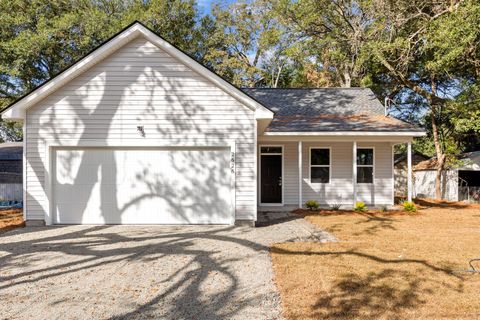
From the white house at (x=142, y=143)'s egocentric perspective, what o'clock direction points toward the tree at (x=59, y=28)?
The tree is roughly at 5 o'clock from the white house.

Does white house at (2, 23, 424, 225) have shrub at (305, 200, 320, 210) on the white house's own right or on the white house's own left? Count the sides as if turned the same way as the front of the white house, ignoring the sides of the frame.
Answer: on the white house's own left

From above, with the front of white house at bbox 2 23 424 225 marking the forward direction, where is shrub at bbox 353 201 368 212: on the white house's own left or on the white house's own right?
on the white house's own left

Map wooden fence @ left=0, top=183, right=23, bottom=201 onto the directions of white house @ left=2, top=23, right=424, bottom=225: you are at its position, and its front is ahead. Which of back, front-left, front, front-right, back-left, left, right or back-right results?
back-right

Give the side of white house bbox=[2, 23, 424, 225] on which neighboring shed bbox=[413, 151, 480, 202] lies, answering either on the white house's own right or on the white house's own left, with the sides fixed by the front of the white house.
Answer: on the white house's own left

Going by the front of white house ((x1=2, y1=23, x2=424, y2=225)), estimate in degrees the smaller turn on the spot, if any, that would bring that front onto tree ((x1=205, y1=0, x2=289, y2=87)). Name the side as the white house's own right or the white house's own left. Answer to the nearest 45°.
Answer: approximately 180°

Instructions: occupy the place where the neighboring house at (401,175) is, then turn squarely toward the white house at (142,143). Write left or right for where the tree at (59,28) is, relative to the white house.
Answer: right

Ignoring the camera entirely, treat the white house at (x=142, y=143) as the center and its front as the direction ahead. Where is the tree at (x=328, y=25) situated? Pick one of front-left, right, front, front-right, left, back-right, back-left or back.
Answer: back-left

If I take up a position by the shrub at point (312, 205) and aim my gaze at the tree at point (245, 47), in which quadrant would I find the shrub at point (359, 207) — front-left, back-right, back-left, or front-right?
back-right

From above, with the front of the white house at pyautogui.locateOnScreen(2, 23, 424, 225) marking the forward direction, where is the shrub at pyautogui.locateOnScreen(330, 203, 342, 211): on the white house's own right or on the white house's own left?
on the white house's own left

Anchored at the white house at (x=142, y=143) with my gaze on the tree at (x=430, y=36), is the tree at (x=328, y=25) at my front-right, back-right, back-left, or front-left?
front-left

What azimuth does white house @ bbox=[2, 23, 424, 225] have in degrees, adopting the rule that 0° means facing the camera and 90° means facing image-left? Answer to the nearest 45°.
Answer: approximately 0°

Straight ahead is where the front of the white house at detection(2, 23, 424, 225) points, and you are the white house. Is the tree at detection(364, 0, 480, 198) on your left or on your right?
on your left
